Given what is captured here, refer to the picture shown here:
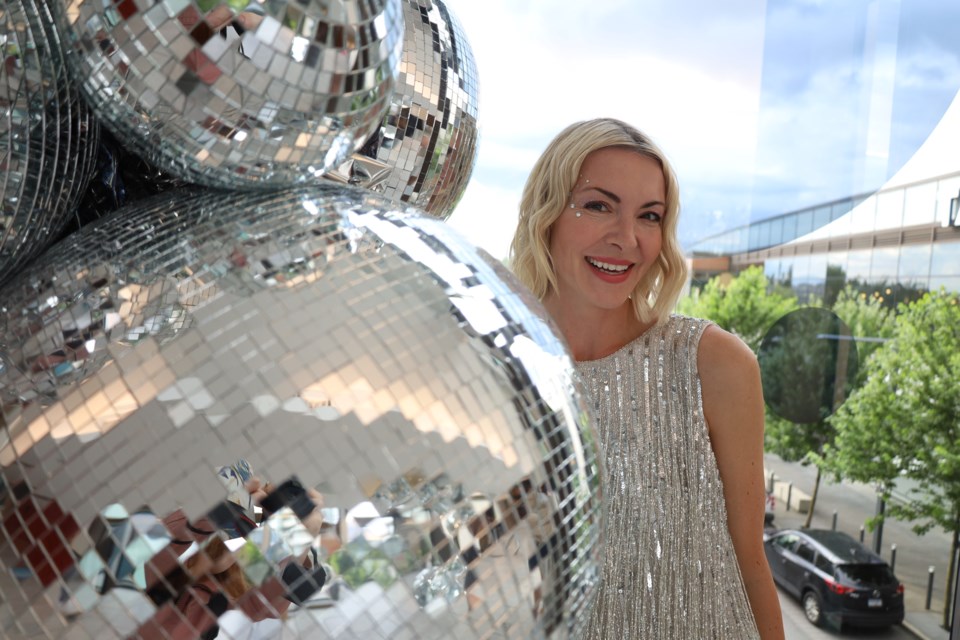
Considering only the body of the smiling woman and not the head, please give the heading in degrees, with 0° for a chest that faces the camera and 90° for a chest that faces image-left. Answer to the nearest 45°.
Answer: approximately 0°

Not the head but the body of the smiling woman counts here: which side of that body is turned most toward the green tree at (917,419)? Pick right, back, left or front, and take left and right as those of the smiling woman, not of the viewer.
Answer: back

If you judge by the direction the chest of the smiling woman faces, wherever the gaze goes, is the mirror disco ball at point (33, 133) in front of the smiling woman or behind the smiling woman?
in front

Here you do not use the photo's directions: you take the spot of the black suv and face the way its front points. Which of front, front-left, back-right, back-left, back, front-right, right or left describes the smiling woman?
back-left

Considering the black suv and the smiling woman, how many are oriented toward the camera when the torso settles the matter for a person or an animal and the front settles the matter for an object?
1

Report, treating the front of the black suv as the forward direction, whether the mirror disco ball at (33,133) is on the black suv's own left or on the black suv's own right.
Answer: on the black suv's own left

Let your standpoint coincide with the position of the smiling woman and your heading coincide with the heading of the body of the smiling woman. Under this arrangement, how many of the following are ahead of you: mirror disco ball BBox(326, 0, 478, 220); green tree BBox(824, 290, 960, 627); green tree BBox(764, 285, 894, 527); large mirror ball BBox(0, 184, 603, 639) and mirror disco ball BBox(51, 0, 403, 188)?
3

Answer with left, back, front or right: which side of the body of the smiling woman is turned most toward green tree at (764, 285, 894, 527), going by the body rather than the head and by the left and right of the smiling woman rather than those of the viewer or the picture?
back

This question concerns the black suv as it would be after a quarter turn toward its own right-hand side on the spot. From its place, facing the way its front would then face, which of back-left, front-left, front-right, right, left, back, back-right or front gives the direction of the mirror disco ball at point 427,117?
back-right

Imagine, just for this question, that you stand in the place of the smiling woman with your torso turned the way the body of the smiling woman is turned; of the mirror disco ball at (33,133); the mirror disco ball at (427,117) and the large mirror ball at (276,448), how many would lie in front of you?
3

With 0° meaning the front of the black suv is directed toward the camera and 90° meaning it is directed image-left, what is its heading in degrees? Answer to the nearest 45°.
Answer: approximately 135°

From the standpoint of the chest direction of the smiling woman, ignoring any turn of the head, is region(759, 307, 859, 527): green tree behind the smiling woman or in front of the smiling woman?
behind
